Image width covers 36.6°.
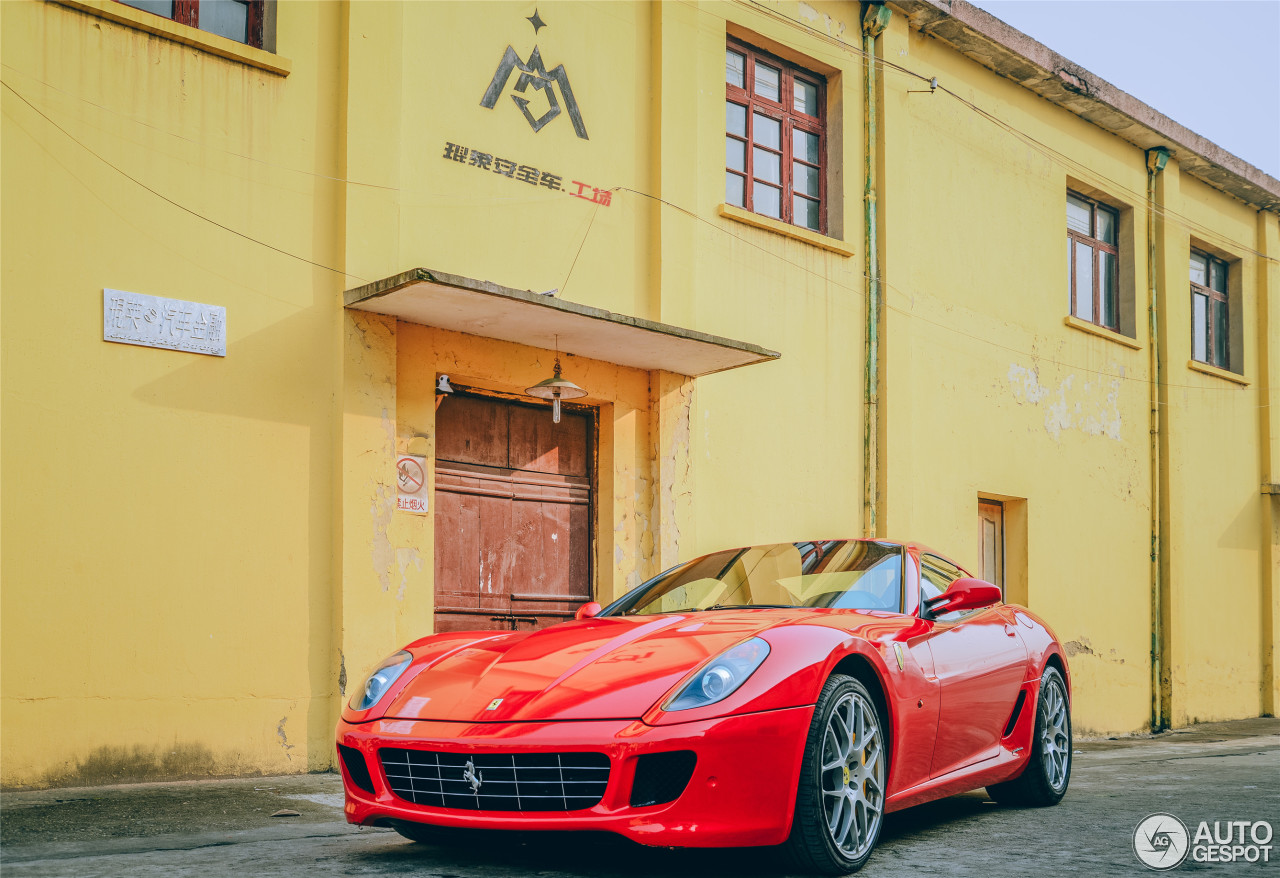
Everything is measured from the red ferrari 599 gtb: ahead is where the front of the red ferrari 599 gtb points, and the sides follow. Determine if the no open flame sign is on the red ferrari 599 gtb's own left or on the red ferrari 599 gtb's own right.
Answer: on the red ferrari 599 gtb's own right

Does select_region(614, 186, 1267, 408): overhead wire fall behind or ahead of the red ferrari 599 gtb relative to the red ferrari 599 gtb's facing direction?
behind

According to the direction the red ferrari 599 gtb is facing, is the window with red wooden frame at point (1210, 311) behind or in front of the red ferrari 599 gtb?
behind

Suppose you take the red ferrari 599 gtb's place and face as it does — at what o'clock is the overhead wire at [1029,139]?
The overhead wire is roughly at 5 o'clock from the red ferrari 599 gtb.

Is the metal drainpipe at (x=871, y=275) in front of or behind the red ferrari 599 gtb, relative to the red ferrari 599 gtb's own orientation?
behind

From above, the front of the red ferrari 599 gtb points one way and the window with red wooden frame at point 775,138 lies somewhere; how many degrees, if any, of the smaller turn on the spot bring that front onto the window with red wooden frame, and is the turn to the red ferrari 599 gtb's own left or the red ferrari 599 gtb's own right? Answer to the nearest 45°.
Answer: approximately 135° to the red ferrari 599 gtb's own right

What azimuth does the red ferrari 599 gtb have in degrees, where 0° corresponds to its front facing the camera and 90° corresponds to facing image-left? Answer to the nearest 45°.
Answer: approximately 45°

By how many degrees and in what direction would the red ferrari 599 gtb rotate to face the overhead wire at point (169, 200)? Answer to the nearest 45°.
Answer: approximately 90° to its right

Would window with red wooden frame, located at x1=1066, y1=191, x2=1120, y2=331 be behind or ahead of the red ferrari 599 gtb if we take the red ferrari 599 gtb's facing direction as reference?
behind

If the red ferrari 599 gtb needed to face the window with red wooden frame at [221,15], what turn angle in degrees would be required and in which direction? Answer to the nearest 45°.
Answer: approximately 90° to its right
